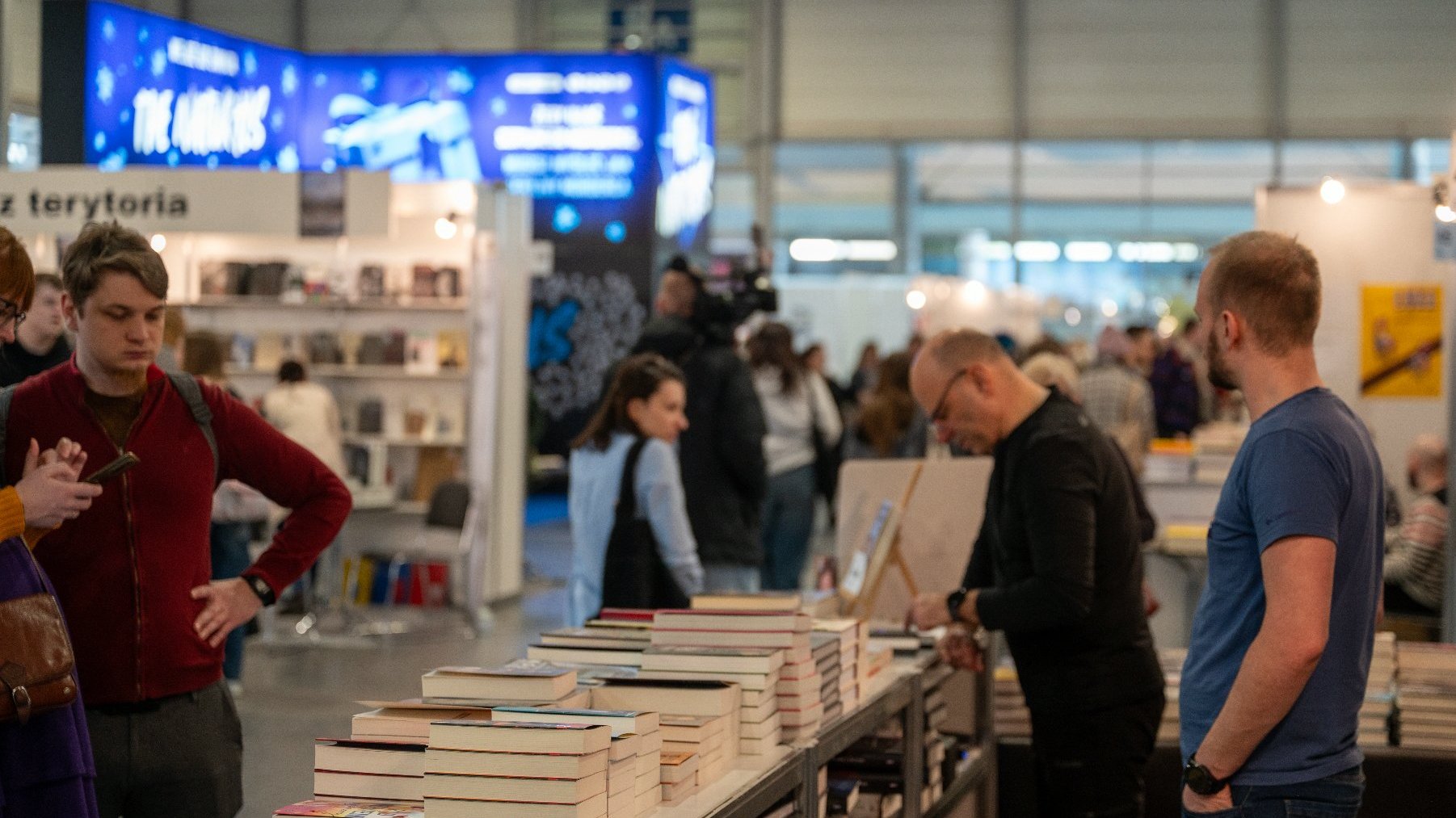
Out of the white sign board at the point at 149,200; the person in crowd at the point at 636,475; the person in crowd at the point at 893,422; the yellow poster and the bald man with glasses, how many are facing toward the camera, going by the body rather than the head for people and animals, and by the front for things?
2

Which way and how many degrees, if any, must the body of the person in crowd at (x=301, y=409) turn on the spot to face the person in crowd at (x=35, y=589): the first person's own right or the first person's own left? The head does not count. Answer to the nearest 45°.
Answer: approximately 180°

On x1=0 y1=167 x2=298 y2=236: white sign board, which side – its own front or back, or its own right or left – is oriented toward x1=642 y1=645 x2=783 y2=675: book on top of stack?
front

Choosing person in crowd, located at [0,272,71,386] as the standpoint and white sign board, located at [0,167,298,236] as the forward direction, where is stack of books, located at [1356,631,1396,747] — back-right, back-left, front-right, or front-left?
back-right

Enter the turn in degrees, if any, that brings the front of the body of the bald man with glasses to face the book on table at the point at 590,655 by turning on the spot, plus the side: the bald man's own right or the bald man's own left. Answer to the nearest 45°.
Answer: approximately 45° to the bald man's own left

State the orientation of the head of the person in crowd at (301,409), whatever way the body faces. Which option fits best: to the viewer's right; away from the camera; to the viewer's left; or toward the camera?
away from the camera

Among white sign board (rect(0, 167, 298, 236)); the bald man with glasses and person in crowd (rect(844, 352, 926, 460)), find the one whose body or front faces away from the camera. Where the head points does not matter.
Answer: the person in crowd

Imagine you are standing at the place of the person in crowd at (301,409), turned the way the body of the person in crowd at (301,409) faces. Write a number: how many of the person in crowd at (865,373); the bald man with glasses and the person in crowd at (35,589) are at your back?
2

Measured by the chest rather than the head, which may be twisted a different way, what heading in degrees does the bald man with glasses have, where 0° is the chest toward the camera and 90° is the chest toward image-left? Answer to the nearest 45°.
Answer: approximately 90°

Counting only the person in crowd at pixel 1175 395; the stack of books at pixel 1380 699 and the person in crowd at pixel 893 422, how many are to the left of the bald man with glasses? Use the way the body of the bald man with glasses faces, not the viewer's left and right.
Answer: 0

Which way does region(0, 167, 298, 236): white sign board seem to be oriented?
toward the camera

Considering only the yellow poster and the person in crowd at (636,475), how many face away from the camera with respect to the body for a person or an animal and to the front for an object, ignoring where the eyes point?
0

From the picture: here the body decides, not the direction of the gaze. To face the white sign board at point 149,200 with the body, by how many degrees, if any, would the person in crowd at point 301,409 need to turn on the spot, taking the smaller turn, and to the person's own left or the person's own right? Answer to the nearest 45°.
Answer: approximately 135° to the person's own left

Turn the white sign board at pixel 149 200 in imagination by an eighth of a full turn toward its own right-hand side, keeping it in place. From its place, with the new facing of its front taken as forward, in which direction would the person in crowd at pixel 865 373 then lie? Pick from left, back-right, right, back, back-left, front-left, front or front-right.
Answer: back

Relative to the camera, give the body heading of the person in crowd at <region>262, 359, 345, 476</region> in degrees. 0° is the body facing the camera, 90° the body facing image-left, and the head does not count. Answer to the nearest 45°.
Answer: approximately 180°
